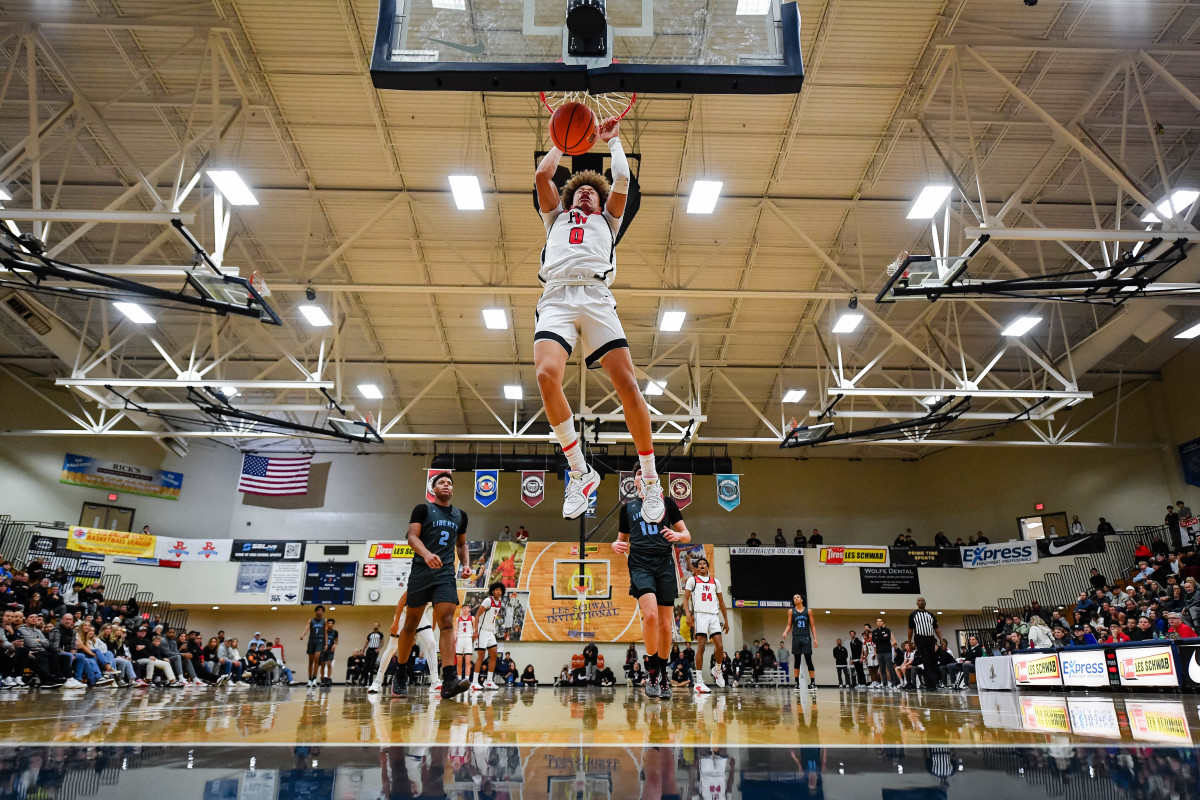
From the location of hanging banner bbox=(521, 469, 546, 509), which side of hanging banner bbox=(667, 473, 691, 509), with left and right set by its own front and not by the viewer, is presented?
right

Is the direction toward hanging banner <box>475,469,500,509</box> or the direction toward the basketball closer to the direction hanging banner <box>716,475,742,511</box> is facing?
the basketball

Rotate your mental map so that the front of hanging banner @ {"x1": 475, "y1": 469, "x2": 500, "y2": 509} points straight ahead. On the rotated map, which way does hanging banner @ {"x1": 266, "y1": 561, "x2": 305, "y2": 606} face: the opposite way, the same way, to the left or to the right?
the same way

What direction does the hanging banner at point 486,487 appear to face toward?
toward the camera

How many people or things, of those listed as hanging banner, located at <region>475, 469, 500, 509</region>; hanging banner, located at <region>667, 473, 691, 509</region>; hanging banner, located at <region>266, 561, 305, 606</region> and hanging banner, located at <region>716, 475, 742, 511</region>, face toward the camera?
4

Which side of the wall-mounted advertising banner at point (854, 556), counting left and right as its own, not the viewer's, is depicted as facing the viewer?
front

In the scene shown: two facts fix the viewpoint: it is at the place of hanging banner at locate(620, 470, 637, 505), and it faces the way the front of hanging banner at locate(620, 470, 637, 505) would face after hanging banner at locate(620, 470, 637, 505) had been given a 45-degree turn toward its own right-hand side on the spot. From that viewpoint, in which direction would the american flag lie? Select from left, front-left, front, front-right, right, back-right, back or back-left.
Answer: right

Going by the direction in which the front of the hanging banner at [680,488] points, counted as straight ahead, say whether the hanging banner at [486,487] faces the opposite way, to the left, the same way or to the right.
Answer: the same way

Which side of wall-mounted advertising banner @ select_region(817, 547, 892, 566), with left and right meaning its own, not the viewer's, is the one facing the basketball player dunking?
front

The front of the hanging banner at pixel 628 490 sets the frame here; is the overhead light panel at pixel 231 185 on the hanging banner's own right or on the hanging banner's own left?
on the hanging banner's own right

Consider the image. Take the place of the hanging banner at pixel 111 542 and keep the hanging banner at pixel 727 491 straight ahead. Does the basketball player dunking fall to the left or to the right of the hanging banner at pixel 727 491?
right

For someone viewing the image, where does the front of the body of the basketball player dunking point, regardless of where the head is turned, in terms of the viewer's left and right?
facing the viewer

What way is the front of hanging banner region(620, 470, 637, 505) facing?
toward the camera

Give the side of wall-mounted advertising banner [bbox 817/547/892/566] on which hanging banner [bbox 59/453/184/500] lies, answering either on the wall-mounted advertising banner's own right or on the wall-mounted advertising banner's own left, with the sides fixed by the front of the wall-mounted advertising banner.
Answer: on the wall-mounted advertising banner's own right

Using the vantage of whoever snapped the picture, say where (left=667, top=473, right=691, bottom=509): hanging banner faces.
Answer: facing the viewer

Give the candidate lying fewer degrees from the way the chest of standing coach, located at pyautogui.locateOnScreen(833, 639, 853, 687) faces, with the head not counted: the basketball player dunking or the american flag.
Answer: the basketball player dunking

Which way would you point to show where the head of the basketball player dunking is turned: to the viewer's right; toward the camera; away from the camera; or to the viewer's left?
toward the camera
